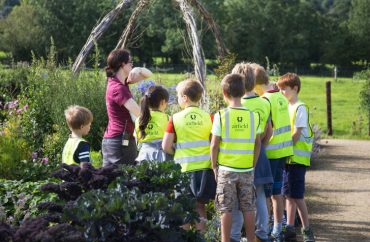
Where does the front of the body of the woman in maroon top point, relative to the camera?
to the viewer's right

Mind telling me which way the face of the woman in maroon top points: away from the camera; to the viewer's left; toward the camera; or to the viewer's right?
to the viewer's right

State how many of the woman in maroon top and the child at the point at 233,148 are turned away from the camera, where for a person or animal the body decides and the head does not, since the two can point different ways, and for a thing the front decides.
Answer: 1

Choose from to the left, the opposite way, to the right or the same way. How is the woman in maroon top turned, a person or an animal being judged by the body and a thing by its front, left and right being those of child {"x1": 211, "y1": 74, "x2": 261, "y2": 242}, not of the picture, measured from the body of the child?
to the right

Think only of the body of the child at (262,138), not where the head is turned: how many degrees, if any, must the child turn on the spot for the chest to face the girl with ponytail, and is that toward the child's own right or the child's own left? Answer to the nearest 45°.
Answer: approximately 45° to the child's own left

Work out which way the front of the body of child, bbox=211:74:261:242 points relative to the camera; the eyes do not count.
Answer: away from the camera
